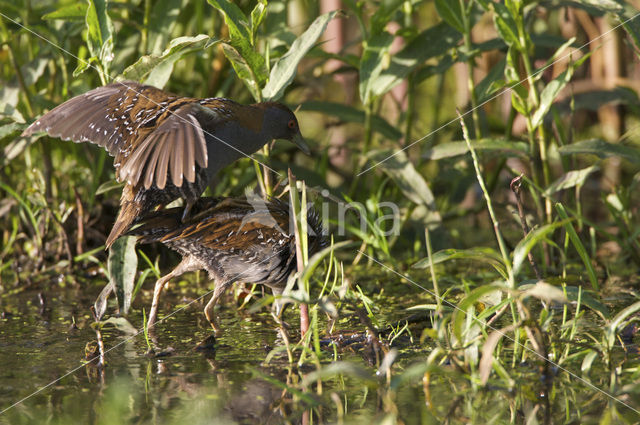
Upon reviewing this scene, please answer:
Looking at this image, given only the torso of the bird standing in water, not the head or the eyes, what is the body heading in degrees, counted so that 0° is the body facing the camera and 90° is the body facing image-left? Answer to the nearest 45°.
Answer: approximately 270°
